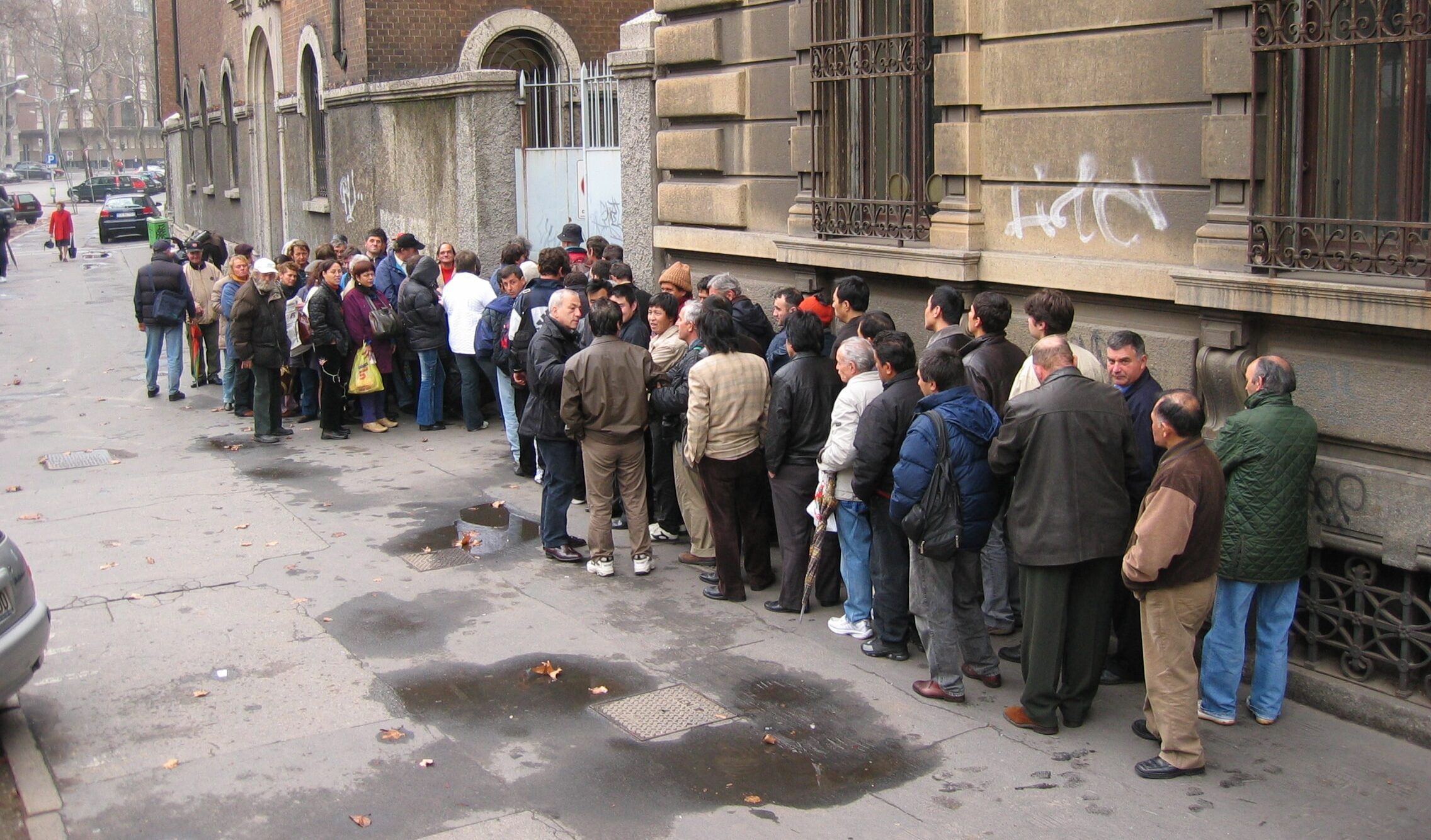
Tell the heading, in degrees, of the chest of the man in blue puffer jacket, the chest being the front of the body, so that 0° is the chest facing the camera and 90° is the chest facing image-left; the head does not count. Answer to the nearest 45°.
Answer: approximately 135°

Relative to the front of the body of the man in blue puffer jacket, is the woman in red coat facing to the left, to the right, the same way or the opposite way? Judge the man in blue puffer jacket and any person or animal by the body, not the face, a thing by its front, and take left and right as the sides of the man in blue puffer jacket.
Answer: the opposite way

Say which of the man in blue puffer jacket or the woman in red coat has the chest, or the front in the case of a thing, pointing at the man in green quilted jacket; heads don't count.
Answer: the woman in red coat

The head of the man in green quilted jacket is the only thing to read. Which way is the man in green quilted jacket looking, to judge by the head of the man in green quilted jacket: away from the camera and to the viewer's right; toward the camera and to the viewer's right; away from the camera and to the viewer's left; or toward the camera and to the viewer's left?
away from the camera and to the viewer's left

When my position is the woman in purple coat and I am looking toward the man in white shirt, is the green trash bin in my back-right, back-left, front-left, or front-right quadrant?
back-left

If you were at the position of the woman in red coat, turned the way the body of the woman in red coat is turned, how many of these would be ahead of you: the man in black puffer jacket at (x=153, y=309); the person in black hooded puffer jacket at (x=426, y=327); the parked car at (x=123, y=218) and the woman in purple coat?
3
